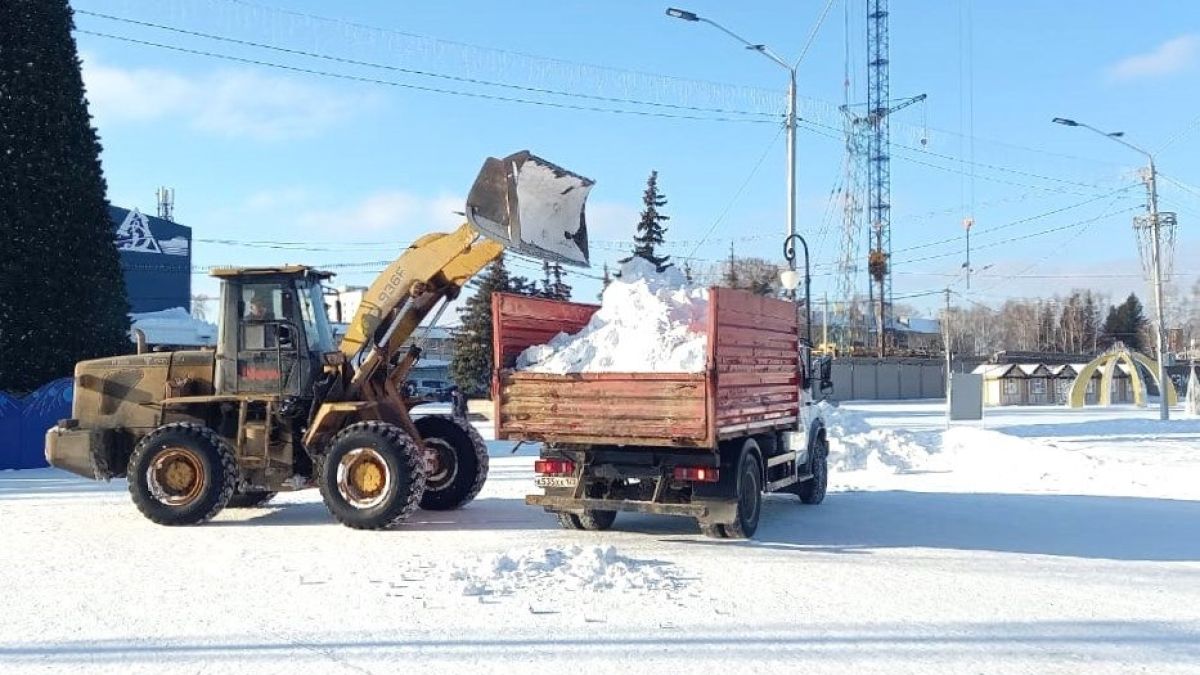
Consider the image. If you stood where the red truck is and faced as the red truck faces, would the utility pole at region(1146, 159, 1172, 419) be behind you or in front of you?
in front

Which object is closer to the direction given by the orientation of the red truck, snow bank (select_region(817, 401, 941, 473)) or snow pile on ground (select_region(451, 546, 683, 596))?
the snow bank

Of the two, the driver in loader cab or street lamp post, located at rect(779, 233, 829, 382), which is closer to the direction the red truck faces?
the street lamp post

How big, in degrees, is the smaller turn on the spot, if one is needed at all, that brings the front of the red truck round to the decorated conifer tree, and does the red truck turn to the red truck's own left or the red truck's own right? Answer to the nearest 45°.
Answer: approximately 90° to the red truck's own left

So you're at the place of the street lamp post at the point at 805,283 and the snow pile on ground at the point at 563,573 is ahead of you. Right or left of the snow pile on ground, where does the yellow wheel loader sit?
right

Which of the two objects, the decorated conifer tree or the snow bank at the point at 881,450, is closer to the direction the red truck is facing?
the snow bank

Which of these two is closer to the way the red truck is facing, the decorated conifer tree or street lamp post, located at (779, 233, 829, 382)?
the street lamp post

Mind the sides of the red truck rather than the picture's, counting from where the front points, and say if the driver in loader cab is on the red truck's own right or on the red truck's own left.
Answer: on the red truck's own left

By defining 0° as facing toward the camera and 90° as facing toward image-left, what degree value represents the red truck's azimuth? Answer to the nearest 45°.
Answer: approximately 225°

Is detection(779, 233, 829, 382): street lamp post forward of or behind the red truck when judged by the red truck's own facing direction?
forward

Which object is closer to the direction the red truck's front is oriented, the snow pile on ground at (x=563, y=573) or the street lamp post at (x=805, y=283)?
the street lamp post
